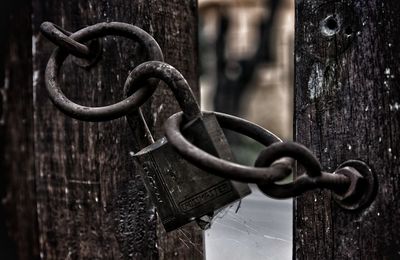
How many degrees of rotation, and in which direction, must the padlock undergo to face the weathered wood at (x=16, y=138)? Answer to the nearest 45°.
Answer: approximately 135° to its right

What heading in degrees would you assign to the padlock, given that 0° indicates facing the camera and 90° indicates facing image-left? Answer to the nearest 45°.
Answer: approximately 0°
